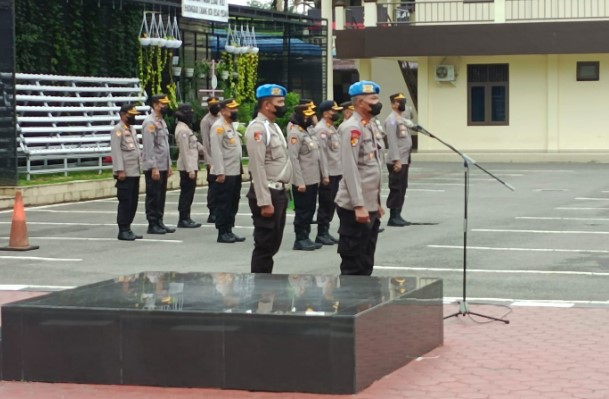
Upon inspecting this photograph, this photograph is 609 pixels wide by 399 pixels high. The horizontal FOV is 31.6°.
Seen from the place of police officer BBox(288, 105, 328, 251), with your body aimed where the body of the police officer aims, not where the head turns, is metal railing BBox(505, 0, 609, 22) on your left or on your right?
on your left

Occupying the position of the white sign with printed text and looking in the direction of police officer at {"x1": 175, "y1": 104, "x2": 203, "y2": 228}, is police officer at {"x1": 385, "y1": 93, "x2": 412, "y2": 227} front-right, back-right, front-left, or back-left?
front-left

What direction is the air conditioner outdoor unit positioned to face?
toward the camera

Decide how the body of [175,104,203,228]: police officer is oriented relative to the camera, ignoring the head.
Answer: to the viewer's right

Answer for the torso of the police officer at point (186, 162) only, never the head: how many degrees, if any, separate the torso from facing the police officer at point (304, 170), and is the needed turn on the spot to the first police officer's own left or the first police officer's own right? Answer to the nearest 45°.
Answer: approximately 45° to the first police officer's own right

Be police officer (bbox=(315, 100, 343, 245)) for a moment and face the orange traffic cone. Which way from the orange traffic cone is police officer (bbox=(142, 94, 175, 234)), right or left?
right

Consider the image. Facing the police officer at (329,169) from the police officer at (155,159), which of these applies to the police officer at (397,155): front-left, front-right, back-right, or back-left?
front-left

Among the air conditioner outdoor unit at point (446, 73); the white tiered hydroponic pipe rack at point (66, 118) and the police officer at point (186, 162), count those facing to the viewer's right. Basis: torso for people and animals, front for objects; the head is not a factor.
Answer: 1

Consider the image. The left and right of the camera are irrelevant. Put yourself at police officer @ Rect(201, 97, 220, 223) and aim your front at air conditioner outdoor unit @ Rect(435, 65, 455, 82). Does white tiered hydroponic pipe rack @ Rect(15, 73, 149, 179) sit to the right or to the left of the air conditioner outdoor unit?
left

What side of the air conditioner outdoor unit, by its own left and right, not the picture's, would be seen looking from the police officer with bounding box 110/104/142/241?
front

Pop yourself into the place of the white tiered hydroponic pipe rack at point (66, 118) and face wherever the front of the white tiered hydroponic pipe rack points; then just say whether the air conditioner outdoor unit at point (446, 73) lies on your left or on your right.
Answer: on your left

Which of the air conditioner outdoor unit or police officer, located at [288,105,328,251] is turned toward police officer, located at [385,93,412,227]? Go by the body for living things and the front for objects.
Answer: the air conditioner outdoor unit

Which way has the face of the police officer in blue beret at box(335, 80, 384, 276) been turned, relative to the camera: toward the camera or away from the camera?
toward the camera

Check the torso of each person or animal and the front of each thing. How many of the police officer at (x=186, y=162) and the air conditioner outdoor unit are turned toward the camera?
1
